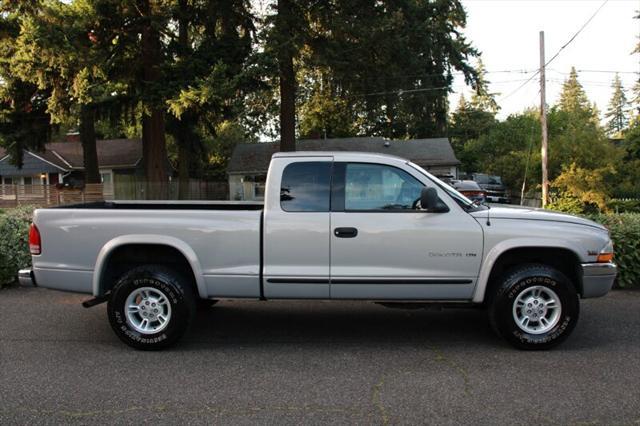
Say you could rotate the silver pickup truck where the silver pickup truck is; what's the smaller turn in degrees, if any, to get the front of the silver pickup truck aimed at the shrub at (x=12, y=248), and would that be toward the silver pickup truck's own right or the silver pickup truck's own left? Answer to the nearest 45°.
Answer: approximately 135° to the silver pickup truck's own left

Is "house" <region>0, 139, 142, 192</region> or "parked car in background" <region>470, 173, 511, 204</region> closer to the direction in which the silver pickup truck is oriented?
the parked car in background

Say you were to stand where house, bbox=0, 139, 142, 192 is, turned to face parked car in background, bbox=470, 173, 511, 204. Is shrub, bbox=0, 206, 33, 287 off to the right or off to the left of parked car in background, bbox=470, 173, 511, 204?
right

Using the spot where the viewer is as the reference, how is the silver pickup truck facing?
facing to the right of the viewer

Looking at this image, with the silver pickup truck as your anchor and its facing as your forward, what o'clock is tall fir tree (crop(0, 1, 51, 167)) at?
The tall fir tree is roughly at 8 o'clock from the silver pickup truck.

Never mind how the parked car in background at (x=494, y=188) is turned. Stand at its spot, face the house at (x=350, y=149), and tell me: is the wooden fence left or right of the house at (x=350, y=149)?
left

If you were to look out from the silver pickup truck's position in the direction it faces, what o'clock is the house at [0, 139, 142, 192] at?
The house is roughly at 8 o'clock from the silver pickup truck.

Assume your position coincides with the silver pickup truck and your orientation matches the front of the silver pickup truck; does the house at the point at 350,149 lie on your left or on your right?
on your left
